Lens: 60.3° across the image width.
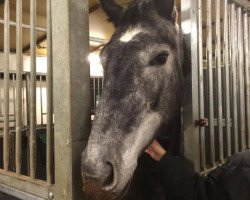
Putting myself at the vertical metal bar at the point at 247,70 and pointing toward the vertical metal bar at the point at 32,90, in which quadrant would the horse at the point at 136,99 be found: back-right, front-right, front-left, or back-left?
front-left
